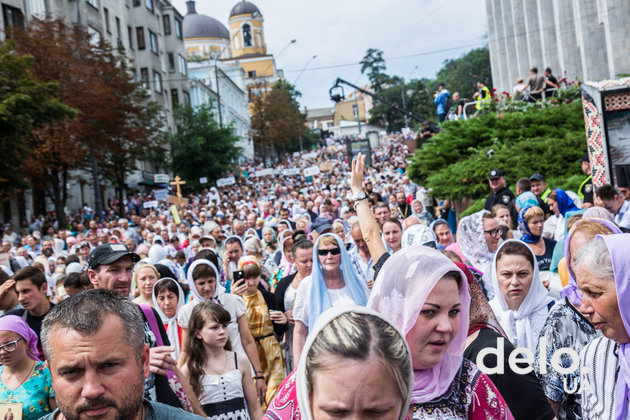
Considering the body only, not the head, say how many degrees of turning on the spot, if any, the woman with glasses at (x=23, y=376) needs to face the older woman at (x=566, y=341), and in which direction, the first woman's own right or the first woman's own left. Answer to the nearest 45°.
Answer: approximately 90° to the first woman's own left

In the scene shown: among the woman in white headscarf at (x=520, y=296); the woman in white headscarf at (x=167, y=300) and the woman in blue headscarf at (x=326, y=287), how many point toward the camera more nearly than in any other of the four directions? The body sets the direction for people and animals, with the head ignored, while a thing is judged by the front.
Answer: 3

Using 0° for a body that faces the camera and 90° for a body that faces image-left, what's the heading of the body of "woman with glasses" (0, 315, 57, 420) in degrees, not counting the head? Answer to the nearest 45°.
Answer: approximately 45°

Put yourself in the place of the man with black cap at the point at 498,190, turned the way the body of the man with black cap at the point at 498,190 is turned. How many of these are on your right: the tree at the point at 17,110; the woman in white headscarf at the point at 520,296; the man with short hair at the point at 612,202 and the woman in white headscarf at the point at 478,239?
1

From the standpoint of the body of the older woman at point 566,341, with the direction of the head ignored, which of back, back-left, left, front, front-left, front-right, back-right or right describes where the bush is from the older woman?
back-right

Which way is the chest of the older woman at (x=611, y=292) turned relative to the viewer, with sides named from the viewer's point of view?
facing the viewer and to the left of the viewer

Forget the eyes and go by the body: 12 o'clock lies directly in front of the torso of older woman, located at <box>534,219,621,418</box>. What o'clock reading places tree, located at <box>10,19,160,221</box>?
The tree is roughly at 3 o'clock from the older woman.

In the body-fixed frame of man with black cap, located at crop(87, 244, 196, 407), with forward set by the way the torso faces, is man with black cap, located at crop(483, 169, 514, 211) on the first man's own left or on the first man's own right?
on the first man's own left

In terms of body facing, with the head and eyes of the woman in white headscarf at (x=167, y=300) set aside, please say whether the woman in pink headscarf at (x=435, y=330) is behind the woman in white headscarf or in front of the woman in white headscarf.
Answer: in front

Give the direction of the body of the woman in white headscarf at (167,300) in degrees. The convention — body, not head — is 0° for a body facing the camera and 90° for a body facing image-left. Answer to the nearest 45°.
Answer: approximately 0°

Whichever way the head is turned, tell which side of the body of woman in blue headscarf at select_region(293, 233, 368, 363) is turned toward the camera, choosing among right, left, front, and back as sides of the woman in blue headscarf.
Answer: front

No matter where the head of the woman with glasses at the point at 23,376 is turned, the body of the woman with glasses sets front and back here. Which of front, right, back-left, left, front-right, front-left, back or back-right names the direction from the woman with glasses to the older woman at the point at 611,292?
left

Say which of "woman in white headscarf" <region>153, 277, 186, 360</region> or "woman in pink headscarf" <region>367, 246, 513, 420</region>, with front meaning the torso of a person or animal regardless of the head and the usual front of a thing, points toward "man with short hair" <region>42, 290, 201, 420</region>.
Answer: the woman in white headscarf
